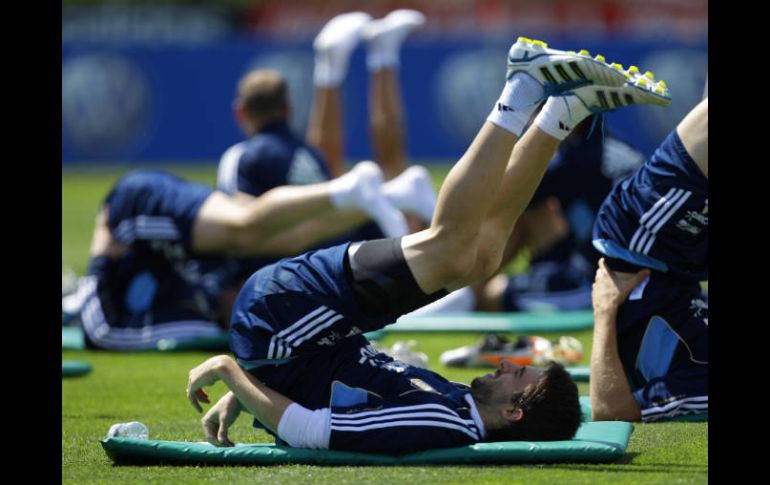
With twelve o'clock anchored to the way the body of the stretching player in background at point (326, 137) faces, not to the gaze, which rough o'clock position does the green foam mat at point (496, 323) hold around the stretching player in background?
The green foam mat is roughly at 4 o'clock from the stretching player in background.

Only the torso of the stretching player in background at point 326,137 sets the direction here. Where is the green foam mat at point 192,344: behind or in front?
behind

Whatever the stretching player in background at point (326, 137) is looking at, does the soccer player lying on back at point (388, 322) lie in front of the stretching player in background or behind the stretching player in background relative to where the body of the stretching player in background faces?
behind

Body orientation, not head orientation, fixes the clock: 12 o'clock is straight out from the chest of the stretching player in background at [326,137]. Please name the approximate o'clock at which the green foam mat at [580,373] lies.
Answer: The green foam mat is roughly at 5 o'clock from the stretching player in background.

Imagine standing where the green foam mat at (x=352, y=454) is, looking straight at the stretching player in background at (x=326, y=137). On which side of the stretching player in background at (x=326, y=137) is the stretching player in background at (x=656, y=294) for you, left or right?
right
